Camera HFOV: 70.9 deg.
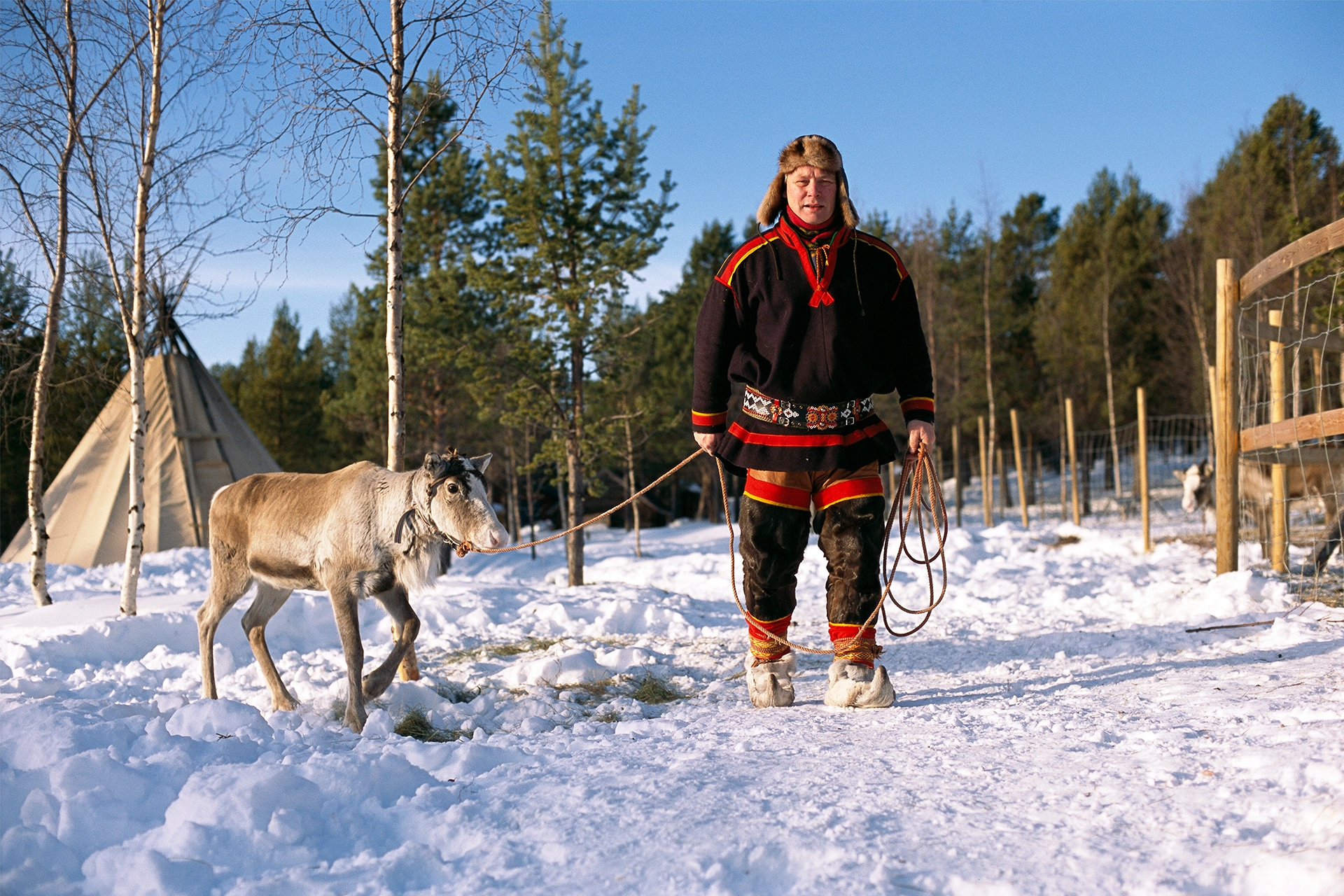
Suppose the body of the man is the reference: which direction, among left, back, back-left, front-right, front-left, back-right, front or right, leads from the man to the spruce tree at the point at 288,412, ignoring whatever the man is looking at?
back-right

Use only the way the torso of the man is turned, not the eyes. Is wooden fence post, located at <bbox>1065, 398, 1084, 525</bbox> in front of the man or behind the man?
behind

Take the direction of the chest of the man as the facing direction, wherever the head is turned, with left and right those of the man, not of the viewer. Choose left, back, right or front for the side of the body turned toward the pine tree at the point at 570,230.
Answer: back

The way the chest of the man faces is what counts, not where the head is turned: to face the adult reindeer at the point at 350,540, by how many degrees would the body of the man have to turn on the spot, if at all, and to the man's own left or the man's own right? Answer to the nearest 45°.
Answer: approximately 90° to the man's own right

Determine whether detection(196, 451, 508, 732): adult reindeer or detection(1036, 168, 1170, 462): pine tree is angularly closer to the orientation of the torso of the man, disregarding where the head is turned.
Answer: the adult reindeer

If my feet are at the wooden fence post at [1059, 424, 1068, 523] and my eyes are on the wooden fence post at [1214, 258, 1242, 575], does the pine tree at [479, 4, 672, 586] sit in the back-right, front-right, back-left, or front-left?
front-right

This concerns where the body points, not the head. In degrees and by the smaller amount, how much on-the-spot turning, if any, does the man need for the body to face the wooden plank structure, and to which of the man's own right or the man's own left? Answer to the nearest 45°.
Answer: approximately 135° to the man's own left

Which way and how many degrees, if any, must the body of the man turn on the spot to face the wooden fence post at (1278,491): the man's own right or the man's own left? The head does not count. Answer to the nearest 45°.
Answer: approximately 135° to the man's own left

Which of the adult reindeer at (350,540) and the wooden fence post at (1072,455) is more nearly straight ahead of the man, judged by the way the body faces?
the adult reindeer

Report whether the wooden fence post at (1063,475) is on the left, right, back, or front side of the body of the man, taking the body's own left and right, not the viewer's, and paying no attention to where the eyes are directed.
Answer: back

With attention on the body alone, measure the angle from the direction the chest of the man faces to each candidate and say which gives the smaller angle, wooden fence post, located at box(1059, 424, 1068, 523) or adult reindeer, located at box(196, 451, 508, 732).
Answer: the adult reindeer

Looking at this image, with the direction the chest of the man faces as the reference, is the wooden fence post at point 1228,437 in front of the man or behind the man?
behind

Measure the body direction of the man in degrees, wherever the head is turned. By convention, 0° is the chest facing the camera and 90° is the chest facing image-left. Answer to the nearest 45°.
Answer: approximately 0°

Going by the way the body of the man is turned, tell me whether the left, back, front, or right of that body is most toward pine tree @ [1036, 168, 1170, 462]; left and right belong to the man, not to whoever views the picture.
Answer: back
